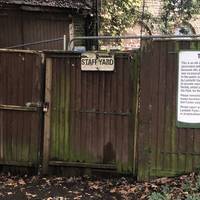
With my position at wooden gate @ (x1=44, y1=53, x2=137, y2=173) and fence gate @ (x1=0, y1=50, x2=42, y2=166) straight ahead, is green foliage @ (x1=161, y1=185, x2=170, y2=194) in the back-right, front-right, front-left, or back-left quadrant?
back-left

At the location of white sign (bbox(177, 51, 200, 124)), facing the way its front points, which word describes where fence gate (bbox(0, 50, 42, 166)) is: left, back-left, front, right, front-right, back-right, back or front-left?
right

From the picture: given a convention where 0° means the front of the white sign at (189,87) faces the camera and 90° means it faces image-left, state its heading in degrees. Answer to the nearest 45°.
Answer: approximately 0°

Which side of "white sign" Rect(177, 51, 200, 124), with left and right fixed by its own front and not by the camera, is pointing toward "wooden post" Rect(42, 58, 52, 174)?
right
